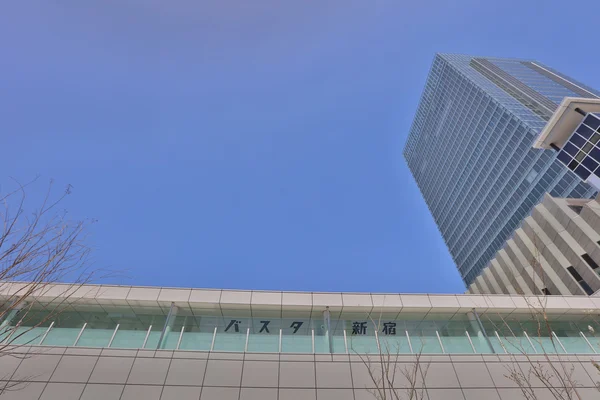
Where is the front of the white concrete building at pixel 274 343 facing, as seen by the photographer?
facing the viewer
